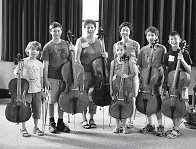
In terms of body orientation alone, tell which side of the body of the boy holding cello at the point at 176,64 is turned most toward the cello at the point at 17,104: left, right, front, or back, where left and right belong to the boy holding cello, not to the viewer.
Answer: right

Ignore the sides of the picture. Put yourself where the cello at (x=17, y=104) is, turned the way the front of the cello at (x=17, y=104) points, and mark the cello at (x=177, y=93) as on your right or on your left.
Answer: on your left

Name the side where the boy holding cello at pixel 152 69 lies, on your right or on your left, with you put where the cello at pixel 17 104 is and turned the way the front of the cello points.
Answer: on your left

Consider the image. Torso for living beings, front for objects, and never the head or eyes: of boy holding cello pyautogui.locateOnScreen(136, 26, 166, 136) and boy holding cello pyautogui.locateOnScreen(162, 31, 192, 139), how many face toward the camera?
2

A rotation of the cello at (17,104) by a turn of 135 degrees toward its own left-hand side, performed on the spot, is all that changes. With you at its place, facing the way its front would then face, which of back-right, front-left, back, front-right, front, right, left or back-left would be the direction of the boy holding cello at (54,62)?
front

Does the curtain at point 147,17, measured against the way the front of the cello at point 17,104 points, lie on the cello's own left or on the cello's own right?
on the cello's own left

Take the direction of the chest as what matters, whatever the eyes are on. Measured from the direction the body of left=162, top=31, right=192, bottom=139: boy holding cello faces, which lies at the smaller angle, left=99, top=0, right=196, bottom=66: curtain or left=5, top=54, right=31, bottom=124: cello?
the cello

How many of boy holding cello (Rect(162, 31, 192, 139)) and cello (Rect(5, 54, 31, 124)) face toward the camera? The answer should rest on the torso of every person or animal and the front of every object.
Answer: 2
